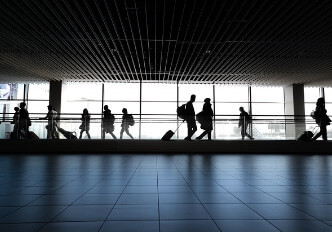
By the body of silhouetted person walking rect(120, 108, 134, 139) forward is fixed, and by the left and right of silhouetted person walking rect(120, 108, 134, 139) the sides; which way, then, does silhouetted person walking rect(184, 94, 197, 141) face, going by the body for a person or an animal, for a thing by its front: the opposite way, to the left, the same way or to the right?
the opposite way

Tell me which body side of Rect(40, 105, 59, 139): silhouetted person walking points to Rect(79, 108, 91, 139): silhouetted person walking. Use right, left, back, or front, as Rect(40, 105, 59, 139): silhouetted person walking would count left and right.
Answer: back

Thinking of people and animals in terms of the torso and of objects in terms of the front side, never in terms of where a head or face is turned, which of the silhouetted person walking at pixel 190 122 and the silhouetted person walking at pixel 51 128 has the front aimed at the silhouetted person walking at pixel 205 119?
the silhouetted person walking at pixel 190 122

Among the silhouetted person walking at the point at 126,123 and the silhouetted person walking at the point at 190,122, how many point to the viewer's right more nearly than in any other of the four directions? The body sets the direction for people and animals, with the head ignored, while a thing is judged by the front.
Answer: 1

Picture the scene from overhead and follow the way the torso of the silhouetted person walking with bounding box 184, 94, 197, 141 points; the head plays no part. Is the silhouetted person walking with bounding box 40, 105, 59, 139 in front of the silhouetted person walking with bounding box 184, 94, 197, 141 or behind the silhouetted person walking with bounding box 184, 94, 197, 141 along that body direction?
behind

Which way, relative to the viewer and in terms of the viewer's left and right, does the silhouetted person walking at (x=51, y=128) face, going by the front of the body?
facing to the left of the viewer

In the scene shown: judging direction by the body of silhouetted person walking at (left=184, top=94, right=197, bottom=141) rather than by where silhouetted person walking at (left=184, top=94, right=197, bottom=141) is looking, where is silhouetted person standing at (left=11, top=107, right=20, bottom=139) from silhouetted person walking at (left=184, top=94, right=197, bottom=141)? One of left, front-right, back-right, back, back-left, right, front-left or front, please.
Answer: back

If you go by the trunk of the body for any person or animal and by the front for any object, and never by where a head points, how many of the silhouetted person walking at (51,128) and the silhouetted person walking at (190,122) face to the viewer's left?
1

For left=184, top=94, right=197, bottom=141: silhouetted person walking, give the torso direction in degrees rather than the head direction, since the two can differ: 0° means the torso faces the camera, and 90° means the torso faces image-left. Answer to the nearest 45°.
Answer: approximately 270°

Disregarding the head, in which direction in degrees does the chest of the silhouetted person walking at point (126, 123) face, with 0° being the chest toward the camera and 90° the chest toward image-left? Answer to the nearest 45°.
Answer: approximately 90°

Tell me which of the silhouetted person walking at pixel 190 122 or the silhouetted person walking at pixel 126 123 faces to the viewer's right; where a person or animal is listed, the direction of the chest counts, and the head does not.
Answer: the silhouetted person walking at pixel 190 122

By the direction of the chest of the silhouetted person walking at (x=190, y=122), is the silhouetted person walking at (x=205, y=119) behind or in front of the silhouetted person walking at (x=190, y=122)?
in front

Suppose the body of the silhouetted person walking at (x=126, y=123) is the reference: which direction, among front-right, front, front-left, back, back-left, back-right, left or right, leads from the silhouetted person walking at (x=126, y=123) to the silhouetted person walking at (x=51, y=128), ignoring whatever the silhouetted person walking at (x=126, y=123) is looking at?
front
